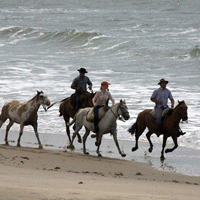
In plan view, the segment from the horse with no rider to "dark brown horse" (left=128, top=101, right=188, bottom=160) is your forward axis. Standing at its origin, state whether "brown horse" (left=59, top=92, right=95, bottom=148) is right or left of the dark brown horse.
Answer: left

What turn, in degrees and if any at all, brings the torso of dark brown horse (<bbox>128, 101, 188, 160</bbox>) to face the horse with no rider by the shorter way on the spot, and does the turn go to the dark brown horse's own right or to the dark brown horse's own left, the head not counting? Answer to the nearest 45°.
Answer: approximately 135° to the dark brown horse's own right

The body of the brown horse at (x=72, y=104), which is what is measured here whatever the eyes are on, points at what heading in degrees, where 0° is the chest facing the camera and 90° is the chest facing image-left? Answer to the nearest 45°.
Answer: approximately 270°

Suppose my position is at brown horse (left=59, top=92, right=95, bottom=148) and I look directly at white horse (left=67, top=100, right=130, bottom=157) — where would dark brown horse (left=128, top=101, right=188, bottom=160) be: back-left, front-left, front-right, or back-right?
front-left

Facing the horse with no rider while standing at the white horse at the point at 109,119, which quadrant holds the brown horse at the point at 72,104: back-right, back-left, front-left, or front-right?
front-right
